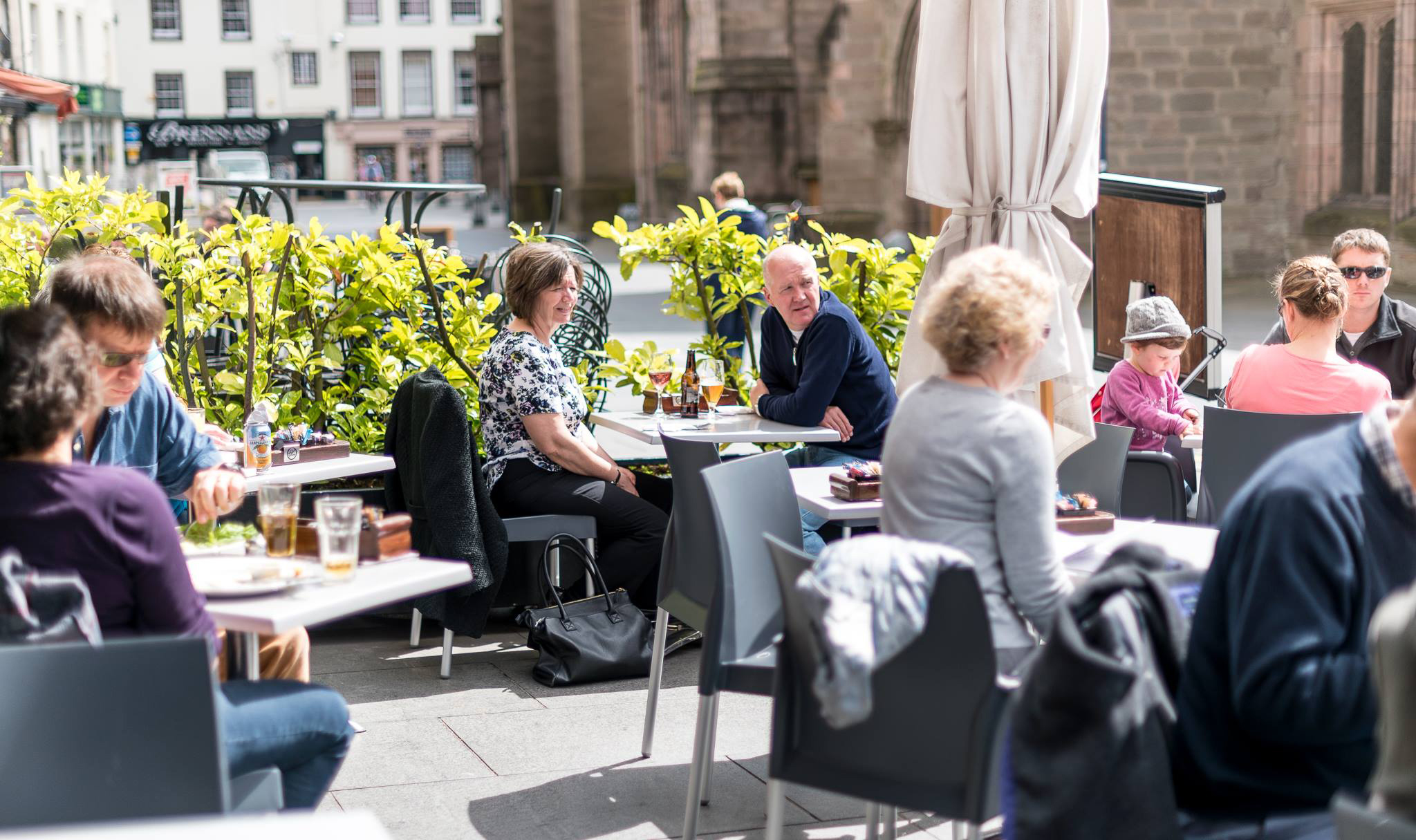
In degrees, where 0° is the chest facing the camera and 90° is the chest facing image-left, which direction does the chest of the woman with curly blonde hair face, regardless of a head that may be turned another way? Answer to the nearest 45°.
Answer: approximately 225°

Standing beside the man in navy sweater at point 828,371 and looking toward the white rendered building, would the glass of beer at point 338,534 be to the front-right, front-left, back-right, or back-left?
back-left

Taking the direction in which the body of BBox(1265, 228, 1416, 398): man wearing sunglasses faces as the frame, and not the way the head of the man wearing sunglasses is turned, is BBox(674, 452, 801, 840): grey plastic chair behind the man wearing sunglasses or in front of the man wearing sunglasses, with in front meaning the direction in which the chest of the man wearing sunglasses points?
in front

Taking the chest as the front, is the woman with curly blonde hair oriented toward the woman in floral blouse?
no

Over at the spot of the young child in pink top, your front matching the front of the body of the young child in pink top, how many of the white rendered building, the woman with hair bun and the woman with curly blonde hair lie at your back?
1

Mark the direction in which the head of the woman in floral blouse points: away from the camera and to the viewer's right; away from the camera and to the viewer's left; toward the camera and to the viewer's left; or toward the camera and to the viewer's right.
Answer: toward the camera and to the viewer's right

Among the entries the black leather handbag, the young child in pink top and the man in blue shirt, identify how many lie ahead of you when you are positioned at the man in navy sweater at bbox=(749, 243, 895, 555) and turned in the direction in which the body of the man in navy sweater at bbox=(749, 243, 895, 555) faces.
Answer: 2

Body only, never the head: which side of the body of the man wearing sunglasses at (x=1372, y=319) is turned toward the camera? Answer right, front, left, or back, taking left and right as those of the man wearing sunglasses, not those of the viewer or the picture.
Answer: front

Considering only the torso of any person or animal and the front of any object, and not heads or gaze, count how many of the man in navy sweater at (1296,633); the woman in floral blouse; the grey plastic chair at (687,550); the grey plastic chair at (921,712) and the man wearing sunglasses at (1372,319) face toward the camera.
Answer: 1

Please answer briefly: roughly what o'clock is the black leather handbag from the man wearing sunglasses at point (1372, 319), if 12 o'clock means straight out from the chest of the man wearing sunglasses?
The black leather handbag is roughly at 2 o'clock from the man wearing sunglasses.

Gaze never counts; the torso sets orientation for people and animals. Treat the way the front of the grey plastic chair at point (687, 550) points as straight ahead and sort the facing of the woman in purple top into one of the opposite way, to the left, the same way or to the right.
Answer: the same way

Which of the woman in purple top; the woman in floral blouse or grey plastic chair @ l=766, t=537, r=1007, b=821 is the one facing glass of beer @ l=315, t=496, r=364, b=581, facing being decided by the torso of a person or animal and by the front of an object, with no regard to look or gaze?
the woman in purple top

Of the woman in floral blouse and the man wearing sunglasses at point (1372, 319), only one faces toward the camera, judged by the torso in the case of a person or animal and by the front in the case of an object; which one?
the man wearing sunglasses

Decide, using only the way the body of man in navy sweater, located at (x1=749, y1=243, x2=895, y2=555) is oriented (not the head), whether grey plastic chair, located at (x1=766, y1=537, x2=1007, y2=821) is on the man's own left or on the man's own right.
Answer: on the man's own left

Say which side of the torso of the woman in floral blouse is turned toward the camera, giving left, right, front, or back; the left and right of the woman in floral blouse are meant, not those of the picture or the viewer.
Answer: right
